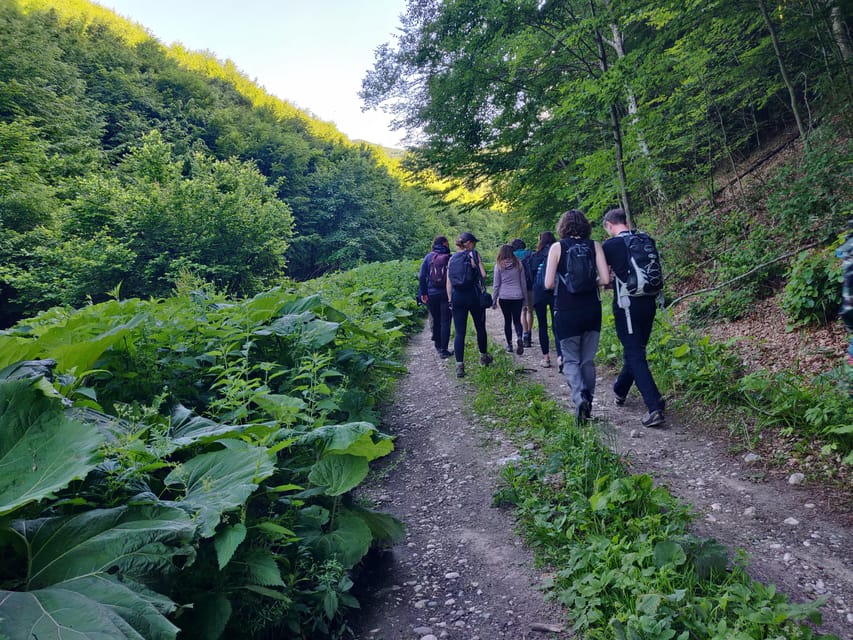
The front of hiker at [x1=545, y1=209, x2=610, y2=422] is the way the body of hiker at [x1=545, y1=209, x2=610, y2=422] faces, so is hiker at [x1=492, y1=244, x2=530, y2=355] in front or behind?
in front

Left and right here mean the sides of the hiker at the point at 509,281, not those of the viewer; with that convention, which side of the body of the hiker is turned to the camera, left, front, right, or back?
back

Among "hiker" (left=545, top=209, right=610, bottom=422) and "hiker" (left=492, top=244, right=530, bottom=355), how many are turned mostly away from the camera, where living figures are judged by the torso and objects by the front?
2

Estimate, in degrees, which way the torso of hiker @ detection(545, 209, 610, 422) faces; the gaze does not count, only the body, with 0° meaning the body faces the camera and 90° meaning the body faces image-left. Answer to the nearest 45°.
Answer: approximately 180°

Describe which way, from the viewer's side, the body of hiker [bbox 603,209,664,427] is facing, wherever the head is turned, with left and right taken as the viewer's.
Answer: facing away from the viewer and to the left of the viewer

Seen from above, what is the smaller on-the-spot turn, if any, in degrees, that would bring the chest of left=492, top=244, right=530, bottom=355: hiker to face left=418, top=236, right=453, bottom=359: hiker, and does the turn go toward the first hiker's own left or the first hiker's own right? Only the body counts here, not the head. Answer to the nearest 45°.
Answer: approximately 90° to the first hiker's own left
